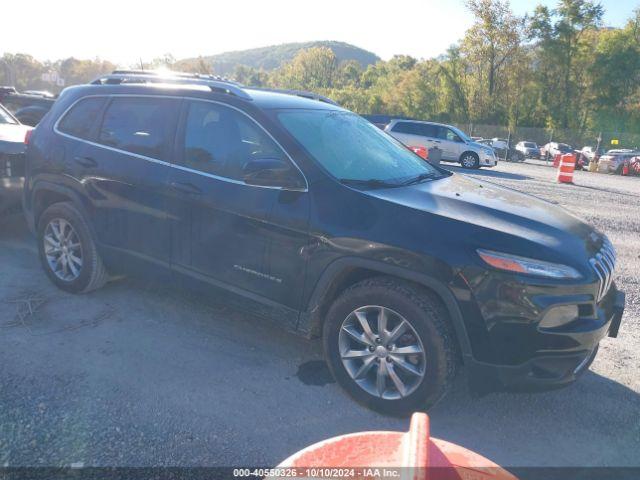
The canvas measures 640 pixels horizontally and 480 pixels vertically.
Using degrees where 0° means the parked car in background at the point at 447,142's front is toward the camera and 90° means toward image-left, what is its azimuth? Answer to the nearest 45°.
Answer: approximately 315°

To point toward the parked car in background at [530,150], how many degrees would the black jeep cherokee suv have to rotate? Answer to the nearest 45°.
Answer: approximately 135° to its left

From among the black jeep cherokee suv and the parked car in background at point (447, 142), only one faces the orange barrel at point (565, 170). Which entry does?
the parked car in background

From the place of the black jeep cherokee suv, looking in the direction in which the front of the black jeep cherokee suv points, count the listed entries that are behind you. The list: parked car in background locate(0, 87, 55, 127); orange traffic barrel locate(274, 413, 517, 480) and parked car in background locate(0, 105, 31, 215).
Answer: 2

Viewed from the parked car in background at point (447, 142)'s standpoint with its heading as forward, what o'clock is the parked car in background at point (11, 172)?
the parked car in background at point (11, 172) is roughly at 2 o'clock from the parked car in background at point (447, 142).

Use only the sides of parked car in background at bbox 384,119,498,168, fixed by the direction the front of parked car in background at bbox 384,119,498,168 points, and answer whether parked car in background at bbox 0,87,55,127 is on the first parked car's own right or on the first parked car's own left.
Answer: on the first parked car's own right

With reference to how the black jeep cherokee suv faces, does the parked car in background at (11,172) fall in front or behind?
behind

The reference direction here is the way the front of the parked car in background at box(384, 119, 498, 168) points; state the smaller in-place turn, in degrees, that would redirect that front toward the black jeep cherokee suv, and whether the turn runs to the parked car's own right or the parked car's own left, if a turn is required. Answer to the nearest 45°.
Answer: approximately 45° to the parked car's own right

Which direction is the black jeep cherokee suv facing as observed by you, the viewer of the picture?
facing the viewer and to the right of the viewer

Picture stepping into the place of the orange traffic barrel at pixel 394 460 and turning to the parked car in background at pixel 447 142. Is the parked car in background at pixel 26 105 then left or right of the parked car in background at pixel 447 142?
left
